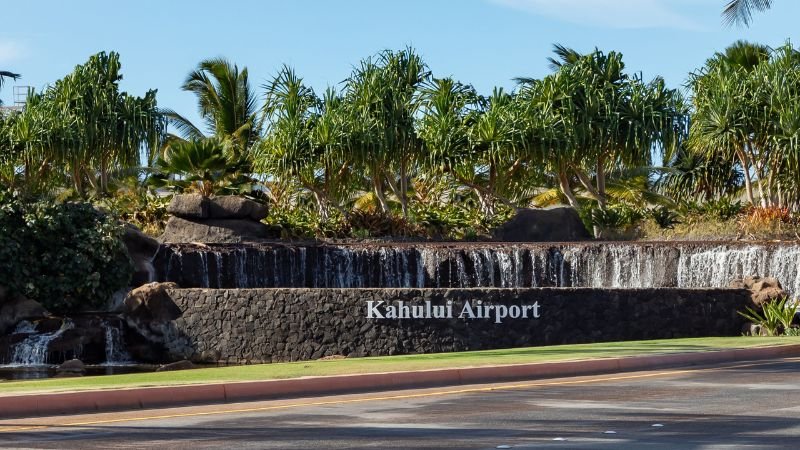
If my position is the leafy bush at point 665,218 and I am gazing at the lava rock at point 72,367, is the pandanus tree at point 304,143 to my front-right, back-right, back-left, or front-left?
front-right

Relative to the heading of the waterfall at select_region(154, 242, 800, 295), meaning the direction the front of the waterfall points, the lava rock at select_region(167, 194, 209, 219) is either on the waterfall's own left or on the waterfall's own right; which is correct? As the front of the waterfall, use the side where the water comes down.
on the waterfall's own right

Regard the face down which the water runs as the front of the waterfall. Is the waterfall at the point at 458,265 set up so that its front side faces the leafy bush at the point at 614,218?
no

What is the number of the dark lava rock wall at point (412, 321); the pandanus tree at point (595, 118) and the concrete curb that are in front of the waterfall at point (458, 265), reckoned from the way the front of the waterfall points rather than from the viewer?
2

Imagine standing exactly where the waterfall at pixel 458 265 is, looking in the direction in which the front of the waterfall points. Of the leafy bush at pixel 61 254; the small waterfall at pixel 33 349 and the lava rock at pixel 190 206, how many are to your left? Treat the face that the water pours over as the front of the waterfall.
0

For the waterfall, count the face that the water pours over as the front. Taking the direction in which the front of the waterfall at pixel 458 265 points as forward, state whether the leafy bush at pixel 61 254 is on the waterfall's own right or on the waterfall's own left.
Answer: on the waterfall's own right

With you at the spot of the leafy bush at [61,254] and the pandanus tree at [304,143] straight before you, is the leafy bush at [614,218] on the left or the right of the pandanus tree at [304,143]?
right

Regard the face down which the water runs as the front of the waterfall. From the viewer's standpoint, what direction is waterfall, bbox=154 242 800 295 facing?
toward the camera

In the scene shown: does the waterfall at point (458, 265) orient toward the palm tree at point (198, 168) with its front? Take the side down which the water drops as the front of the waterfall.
no

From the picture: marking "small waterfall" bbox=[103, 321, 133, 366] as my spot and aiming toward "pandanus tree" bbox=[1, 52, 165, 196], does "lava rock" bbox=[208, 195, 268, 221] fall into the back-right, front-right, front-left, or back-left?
front-right

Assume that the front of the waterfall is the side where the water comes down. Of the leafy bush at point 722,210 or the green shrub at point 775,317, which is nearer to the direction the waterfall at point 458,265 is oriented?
the green shrub

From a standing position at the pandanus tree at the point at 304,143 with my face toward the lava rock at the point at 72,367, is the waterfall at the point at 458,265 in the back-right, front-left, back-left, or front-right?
front-left

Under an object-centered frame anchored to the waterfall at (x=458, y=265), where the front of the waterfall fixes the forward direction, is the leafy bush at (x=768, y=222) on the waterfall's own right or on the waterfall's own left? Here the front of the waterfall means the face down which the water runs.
on the waterfall's own left

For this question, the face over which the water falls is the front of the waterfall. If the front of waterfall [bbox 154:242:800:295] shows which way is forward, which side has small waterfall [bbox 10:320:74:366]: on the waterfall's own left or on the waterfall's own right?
on the waterfall's own right

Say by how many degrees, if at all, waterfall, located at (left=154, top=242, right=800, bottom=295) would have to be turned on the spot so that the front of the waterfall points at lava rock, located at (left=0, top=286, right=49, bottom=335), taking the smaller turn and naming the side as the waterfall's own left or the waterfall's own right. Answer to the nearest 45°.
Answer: approximately 45° to the waterfall's own right

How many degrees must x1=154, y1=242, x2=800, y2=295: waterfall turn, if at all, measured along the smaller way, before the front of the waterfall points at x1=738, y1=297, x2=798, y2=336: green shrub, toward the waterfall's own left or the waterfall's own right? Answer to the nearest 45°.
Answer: approximately 45° to the waterfall's own left

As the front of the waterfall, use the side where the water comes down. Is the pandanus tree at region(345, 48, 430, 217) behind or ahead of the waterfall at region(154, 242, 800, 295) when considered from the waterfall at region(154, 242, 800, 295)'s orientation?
behind

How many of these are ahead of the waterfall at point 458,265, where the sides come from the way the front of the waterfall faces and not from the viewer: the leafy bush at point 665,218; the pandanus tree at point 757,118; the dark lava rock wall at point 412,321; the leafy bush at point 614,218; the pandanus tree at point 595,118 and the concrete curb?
2
